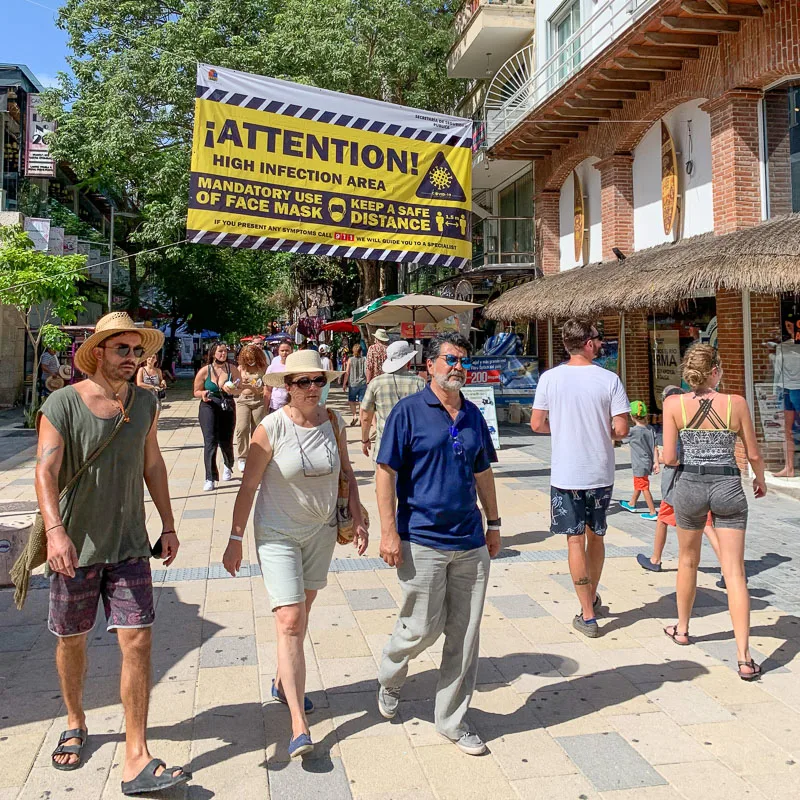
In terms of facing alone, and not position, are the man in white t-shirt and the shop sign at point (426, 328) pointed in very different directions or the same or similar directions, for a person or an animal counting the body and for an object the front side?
very different directions

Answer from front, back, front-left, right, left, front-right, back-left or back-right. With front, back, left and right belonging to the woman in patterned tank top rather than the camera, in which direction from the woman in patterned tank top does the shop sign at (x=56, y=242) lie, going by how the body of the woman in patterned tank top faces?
front-left

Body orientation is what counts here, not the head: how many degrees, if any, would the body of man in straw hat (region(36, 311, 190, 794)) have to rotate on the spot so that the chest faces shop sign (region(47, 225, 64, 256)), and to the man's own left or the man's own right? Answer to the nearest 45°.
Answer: approximately 135° to the man's own left

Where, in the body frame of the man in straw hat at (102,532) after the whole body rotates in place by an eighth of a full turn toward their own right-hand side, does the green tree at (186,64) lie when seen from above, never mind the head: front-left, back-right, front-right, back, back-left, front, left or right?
back

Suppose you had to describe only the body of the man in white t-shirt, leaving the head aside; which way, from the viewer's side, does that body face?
away from the camera

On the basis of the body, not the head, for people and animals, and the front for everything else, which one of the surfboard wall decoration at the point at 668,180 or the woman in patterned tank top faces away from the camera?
the woman in patterned tank top

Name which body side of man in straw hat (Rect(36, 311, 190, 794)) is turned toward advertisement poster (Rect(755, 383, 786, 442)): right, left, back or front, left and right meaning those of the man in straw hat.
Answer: left

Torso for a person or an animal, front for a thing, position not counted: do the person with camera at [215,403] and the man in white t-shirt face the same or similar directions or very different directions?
very different directions

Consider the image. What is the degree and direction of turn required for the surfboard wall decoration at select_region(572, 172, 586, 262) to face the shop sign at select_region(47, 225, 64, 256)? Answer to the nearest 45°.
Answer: approximately 45° to its right

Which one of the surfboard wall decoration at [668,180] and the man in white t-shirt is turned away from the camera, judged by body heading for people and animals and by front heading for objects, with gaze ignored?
the man in white t-shirt

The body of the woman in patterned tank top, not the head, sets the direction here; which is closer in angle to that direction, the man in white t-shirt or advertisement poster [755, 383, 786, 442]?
the advertisement poster

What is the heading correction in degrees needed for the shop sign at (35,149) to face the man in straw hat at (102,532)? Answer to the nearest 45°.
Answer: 0° — it already faces them

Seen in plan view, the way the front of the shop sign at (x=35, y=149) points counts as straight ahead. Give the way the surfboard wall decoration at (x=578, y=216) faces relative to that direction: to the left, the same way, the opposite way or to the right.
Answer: to the right
